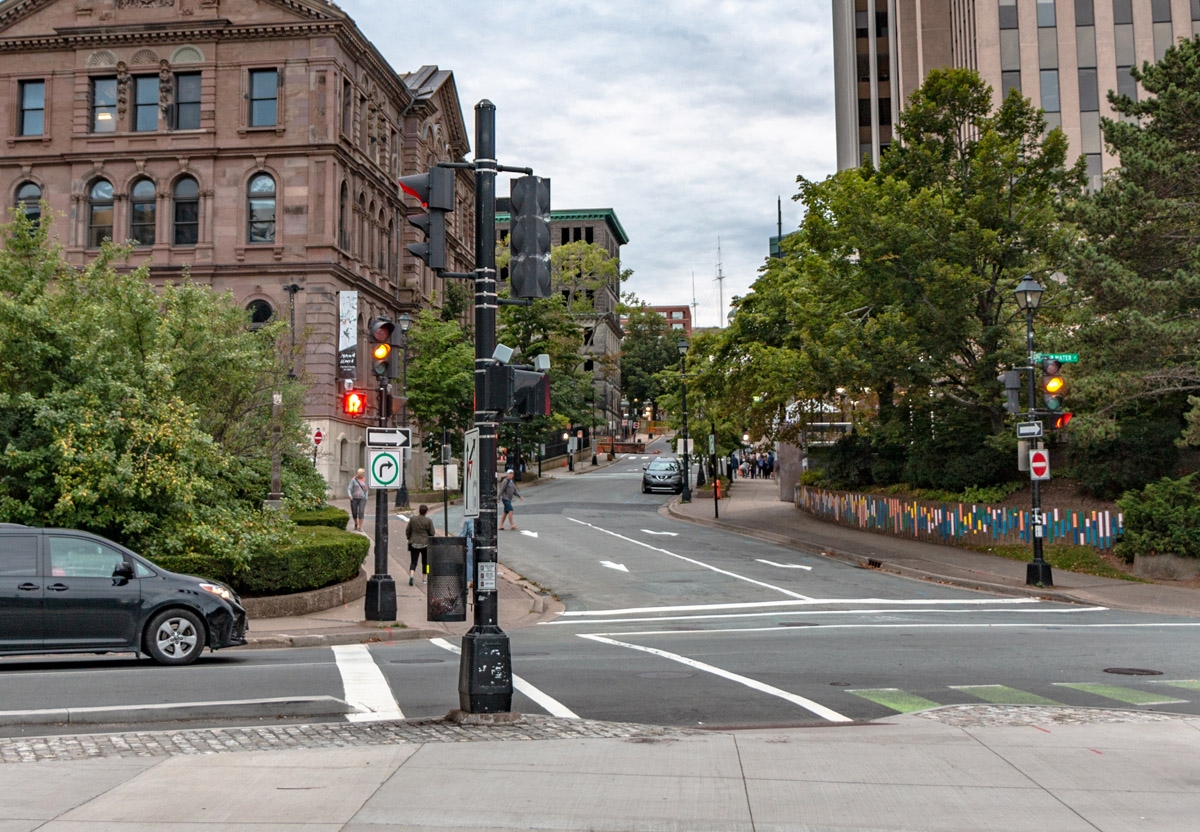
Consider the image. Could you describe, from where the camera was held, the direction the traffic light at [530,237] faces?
facing away from the viewer

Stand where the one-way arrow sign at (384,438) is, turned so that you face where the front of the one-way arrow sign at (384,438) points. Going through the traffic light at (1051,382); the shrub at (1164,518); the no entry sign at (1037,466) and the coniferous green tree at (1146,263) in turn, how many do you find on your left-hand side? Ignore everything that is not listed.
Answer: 4

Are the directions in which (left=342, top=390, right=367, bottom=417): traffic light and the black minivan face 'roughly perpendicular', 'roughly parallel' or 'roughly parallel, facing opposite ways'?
roughly perpendicular

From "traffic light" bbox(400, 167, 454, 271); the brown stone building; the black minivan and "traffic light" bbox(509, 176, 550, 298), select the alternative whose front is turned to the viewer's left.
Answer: "traffic light" bbox(400, 167, 454, 271)

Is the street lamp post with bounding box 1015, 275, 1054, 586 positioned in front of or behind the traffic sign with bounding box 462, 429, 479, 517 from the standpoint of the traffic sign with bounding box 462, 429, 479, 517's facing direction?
behind

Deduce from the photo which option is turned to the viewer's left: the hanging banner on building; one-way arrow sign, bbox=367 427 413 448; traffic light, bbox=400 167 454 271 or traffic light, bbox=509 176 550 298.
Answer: traffic light, bbox=400 167 454 271

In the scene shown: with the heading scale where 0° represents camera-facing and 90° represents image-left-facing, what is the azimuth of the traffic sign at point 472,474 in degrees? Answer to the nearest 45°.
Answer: approximately 45°

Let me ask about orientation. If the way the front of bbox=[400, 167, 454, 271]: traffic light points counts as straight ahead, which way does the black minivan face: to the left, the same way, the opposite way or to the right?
the opposite way

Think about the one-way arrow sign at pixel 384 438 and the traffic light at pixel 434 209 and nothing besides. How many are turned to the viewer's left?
1

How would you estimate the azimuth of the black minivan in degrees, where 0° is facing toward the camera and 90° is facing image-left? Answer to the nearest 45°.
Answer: approximately 270°

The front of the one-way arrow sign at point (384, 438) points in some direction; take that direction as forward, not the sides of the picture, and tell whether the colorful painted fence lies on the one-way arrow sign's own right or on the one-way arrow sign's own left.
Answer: on the one-way arrow sign's own left

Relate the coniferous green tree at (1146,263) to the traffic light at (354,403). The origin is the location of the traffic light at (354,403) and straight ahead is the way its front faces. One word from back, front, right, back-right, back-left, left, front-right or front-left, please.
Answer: left

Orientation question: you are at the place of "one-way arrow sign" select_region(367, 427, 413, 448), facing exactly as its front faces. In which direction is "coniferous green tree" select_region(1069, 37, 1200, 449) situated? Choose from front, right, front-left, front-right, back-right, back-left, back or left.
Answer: left

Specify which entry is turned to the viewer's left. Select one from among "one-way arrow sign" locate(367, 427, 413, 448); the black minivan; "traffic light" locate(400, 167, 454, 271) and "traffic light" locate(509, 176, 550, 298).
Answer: "traffic light" locate(400, 167, 454, 271)

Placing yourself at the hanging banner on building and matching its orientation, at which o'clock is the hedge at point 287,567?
The hedge is roughly at 12 o'clock from the hanging banner on building.

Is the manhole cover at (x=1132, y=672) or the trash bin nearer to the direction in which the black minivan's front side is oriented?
the manhole cover

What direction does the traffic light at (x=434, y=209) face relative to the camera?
to the viewer's left
